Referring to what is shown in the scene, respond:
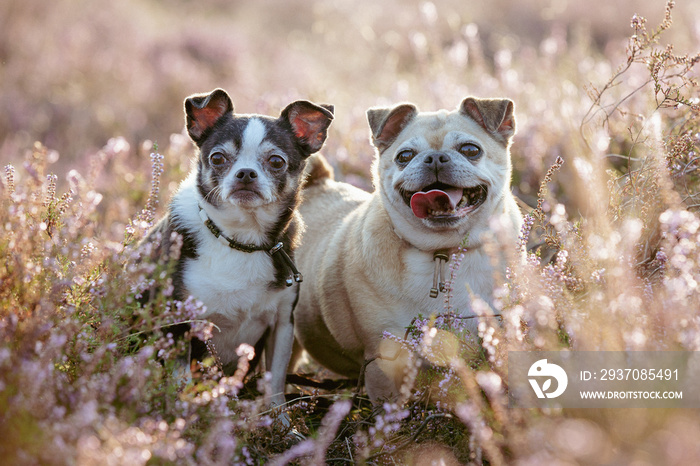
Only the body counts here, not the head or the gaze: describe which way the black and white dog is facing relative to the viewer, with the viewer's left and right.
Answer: facing the viewer

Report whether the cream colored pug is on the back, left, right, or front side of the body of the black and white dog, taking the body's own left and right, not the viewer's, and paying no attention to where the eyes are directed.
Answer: left

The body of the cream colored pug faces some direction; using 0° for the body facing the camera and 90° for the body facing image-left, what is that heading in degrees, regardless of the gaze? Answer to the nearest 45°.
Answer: approximately 315°

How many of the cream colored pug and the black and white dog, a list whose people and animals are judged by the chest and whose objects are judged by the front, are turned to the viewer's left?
0

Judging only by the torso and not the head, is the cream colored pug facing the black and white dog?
no
